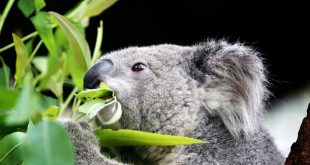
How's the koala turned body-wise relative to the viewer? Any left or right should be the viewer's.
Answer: facing to the left of the viewer

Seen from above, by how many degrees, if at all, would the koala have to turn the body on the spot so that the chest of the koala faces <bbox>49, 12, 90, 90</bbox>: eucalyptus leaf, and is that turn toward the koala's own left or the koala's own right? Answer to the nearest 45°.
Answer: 0° — it already faces it

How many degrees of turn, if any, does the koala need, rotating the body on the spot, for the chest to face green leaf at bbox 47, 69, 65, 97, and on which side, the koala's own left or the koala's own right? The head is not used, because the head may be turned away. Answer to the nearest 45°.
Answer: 0° — it already faces it
